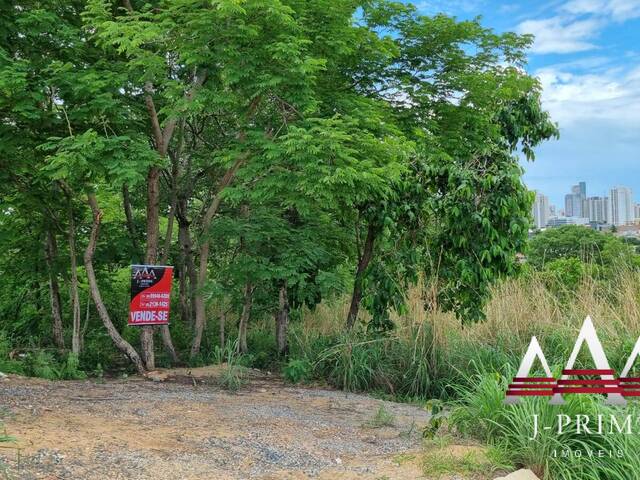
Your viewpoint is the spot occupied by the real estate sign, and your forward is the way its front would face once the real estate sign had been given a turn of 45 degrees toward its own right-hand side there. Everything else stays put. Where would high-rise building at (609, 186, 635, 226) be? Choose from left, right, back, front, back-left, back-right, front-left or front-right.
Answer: back

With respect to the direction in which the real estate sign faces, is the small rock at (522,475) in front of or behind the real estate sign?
in front

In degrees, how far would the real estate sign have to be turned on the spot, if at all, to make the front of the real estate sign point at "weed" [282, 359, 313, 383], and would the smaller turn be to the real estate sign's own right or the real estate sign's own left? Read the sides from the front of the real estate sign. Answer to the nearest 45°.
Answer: approximately 90° to the real estate sign's own left

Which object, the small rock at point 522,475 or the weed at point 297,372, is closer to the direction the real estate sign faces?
the small rock

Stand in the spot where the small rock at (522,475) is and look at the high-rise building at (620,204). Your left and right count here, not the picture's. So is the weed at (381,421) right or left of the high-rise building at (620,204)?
left

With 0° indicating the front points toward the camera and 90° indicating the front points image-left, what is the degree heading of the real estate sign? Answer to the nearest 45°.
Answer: approximately 0°

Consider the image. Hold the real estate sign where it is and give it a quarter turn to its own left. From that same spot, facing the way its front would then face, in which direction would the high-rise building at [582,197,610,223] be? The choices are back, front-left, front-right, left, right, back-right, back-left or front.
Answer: front-left

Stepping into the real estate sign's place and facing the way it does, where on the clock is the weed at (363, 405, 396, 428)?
The weed is roughly at 11 o'clock from the real estate sign.

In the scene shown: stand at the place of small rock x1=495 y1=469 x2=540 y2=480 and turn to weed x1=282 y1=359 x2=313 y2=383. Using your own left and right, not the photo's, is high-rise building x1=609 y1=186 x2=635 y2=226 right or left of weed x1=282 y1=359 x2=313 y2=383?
right
